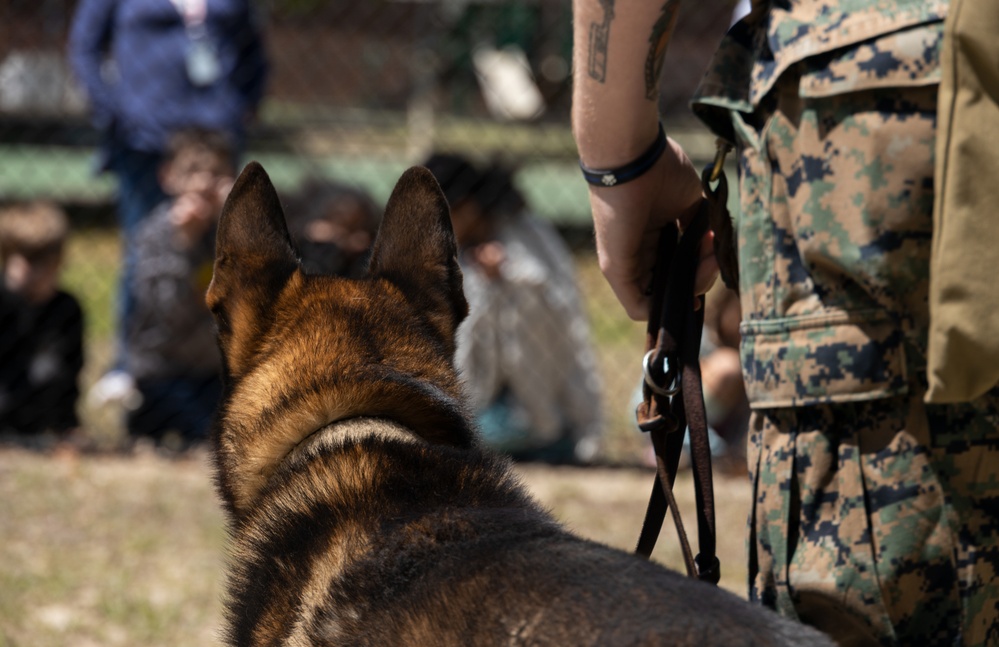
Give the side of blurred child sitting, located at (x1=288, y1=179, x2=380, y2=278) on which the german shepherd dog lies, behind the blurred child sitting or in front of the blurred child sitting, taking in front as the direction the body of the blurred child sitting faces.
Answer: in front

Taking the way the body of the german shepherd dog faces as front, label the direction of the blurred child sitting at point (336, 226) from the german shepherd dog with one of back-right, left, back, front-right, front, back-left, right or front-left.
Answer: front-right

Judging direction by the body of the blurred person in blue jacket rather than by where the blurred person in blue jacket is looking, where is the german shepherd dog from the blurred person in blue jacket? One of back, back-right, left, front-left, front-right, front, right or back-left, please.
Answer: front

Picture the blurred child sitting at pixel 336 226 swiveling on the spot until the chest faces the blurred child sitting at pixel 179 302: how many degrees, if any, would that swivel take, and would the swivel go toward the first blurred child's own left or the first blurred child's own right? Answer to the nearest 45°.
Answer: approximately 90° to the first blurred child's own right

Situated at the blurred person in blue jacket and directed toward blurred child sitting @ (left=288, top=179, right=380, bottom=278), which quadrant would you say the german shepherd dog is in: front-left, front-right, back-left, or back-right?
front-right

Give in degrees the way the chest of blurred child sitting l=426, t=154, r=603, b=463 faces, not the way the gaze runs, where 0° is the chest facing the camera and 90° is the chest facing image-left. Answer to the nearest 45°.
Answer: approximately 45°

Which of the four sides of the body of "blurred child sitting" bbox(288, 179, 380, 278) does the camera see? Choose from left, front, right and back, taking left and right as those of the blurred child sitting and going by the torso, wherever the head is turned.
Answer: front

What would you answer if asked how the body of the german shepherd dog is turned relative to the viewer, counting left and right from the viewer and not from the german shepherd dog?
facing away from the viewer and to the left of the viewer

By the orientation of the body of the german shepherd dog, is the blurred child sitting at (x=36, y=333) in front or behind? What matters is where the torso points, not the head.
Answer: in front

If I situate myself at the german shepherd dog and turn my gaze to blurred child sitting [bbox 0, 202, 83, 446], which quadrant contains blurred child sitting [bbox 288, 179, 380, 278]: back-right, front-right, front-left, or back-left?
front-right

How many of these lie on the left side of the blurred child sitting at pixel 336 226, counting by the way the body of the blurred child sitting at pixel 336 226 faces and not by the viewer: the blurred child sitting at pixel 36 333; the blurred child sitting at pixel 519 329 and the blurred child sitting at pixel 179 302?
1

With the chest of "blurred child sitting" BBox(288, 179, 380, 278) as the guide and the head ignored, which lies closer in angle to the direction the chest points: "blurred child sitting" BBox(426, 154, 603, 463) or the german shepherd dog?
the german shepherd dog

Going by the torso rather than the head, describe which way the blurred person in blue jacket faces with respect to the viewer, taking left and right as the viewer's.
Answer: facing the viewer
